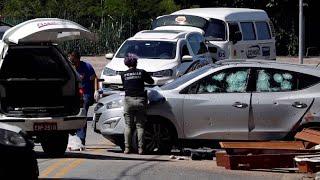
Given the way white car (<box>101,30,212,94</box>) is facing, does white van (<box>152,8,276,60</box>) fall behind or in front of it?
behind

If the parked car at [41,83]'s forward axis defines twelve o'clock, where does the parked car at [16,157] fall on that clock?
the parked car at [16,157] is roughly at 6 o'clock from the parked car at [41,83].

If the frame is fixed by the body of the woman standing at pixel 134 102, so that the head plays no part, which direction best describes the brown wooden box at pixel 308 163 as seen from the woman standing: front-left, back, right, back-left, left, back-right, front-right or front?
back-right

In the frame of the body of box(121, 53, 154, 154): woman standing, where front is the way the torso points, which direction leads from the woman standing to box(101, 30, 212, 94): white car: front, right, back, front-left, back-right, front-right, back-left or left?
front

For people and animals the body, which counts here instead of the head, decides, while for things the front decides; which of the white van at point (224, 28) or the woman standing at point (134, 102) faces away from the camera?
the woman standing

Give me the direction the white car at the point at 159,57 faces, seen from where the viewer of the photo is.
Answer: facing the viewer and to the left of the viewer

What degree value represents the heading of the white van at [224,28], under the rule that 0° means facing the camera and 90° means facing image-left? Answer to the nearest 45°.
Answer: approximately 45°

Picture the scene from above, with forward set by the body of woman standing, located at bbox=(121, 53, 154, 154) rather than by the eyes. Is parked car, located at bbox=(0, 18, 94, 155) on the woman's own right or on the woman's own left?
on the woman's own left

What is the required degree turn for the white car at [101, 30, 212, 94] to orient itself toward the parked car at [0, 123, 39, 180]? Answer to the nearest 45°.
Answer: approximately 45° to its left

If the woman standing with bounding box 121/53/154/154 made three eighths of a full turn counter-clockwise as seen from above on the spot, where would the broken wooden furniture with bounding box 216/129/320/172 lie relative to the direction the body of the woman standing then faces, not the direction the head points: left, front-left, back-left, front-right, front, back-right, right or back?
left

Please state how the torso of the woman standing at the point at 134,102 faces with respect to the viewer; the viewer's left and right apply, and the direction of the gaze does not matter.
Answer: facing away from the viewer

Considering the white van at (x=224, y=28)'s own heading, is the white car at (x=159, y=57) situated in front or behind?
in front

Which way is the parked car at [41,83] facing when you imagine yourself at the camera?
facing away from the viewer

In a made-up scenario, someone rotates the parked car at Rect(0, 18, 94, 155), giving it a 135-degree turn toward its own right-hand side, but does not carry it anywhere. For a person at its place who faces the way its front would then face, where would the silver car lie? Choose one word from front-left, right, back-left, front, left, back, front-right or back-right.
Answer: front-left

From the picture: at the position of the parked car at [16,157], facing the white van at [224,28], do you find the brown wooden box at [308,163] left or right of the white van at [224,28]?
right
